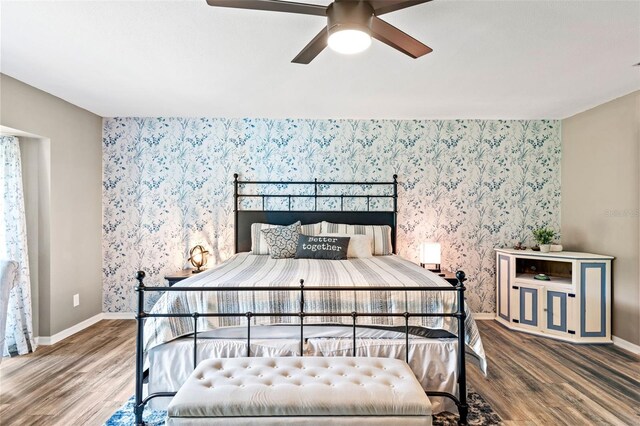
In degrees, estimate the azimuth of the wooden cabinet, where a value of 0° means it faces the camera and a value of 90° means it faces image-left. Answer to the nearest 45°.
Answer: approximately 45°

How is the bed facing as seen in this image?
toward the camera

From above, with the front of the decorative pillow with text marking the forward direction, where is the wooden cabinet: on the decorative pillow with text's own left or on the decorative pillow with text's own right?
on the decorative pillow with text's own left

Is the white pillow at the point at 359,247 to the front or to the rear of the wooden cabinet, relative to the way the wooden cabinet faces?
to the front

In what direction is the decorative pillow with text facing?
toward the camera

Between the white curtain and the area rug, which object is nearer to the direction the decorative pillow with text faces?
the area rug

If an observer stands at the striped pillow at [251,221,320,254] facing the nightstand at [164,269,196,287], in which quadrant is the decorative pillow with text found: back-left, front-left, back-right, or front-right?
back-left

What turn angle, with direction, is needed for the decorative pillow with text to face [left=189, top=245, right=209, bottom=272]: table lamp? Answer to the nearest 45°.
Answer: approximately 90° to its right

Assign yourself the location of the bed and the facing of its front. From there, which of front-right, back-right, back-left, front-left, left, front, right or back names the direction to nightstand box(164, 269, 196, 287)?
back-right

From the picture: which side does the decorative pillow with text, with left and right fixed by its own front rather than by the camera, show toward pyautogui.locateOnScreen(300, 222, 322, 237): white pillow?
back
